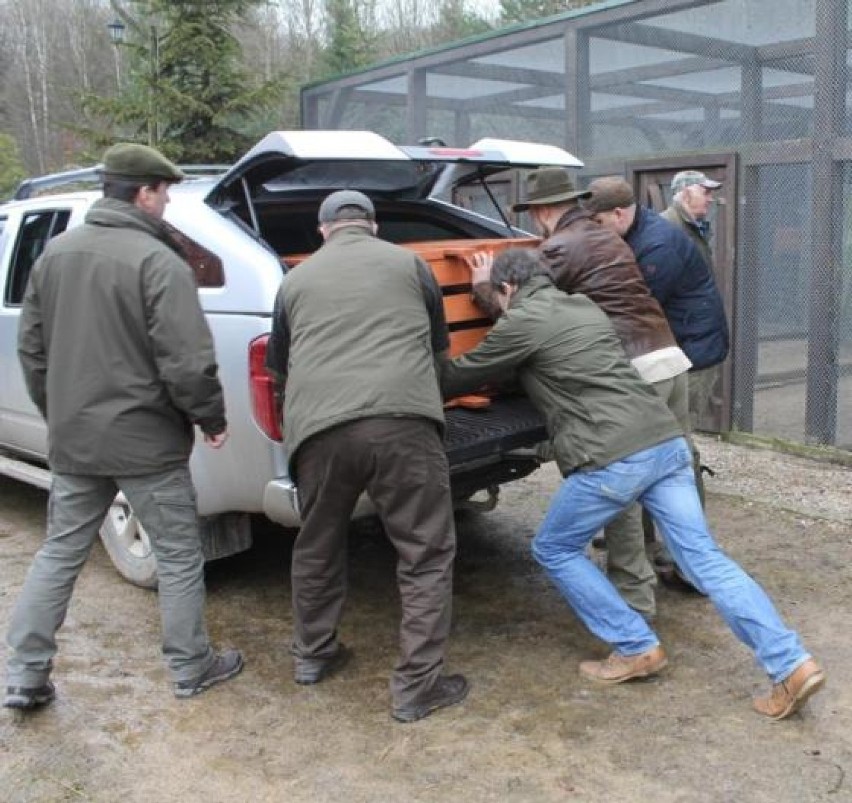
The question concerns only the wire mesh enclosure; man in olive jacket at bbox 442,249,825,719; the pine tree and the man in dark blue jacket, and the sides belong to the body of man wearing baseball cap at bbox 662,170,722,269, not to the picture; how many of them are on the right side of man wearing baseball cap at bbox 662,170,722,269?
2

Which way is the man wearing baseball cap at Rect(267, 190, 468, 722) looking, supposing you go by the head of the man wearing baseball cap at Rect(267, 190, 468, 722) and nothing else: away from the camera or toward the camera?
away from the camera

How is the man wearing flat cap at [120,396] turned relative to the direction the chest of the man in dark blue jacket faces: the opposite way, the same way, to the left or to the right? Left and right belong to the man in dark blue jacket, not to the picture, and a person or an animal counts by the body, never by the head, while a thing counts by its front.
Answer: to the right

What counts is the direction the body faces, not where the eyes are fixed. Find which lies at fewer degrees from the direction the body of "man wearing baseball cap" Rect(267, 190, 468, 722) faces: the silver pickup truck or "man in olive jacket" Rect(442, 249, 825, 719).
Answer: the silver pickup truck

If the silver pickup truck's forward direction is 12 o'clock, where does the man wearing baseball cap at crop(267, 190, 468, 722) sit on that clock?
The man wearing baseball cap is roughly at 7 o'clock from the silver pickup truck.

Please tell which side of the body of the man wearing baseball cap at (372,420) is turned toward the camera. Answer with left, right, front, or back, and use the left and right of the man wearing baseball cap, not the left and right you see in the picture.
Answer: back

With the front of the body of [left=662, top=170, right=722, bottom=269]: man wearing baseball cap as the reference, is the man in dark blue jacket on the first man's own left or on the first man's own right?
on the first man's own right

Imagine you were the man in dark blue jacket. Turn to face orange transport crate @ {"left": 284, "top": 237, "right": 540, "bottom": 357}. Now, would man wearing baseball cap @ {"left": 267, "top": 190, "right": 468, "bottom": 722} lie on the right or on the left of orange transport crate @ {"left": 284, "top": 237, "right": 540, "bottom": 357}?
left

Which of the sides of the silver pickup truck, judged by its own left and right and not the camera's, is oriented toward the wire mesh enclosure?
right

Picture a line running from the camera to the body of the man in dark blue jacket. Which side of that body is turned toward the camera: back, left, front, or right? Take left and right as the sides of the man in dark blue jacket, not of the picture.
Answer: left
